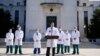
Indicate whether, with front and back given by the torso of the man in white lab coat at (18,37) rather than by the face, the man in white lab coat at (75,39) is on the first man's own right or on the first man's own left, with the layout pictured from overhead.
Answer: on the first man's own left

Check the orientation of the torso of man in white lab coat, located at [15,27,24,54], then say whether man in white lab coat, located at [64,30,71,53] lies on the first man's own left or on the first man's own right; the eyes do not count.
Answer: on the first man's own left

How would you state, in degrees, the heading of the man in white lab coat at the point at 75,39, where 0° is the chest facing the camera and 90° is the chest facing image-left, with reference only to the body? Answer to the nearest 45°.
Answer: approximately 0°

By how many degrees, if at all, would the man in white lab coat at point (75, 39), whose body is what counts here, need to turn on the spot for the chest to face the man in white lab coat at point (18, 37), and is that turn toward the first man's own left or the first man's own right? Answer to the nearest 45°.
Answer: approximately 90° to the first man's own right

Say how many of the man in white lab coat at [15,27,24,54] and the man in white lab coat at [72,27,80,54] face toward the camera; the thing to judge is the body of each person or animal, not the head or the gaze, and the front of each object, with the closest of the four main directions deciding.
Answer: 2

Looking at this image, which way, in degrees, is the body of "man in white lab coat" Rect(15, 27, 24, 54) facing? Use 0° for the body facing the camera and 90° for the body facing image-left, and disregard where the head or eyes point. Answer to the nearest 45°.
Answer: approximately 0°
